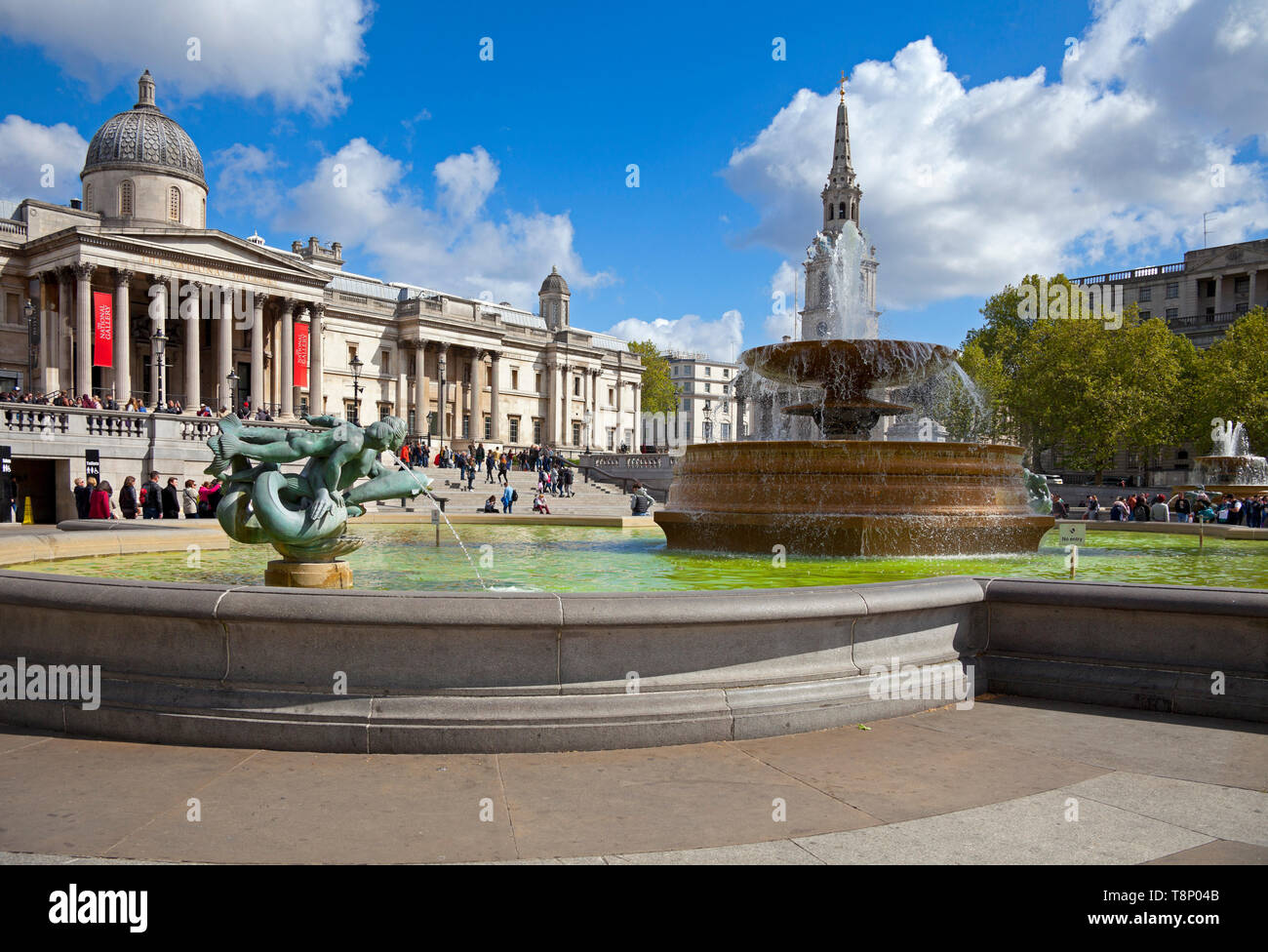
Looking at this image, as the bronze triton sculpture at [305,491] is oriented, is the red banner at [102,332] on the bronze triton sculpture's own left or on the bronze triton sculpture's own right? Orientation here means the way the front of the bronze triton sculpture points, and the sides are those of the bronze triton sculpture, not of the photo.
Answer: on the bronze triton sculpture's own left

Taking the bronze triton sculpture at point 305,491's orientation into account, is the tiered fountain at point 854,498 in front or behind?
in front

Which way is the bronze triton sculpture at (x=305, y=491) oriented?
to the viewer's right

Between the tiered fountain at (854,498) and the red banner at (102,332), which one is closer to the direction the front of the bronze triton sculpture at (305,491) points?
the tiered fountain
